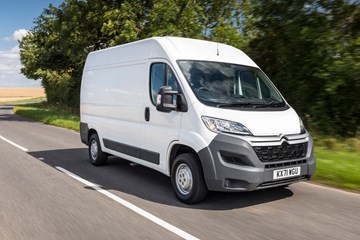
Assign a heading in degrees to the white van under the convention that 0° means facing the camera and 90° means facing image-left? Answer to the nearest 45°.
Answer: approximately 315°

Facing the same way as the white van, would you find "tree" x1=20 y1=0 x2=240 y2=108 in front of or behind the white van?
behind
